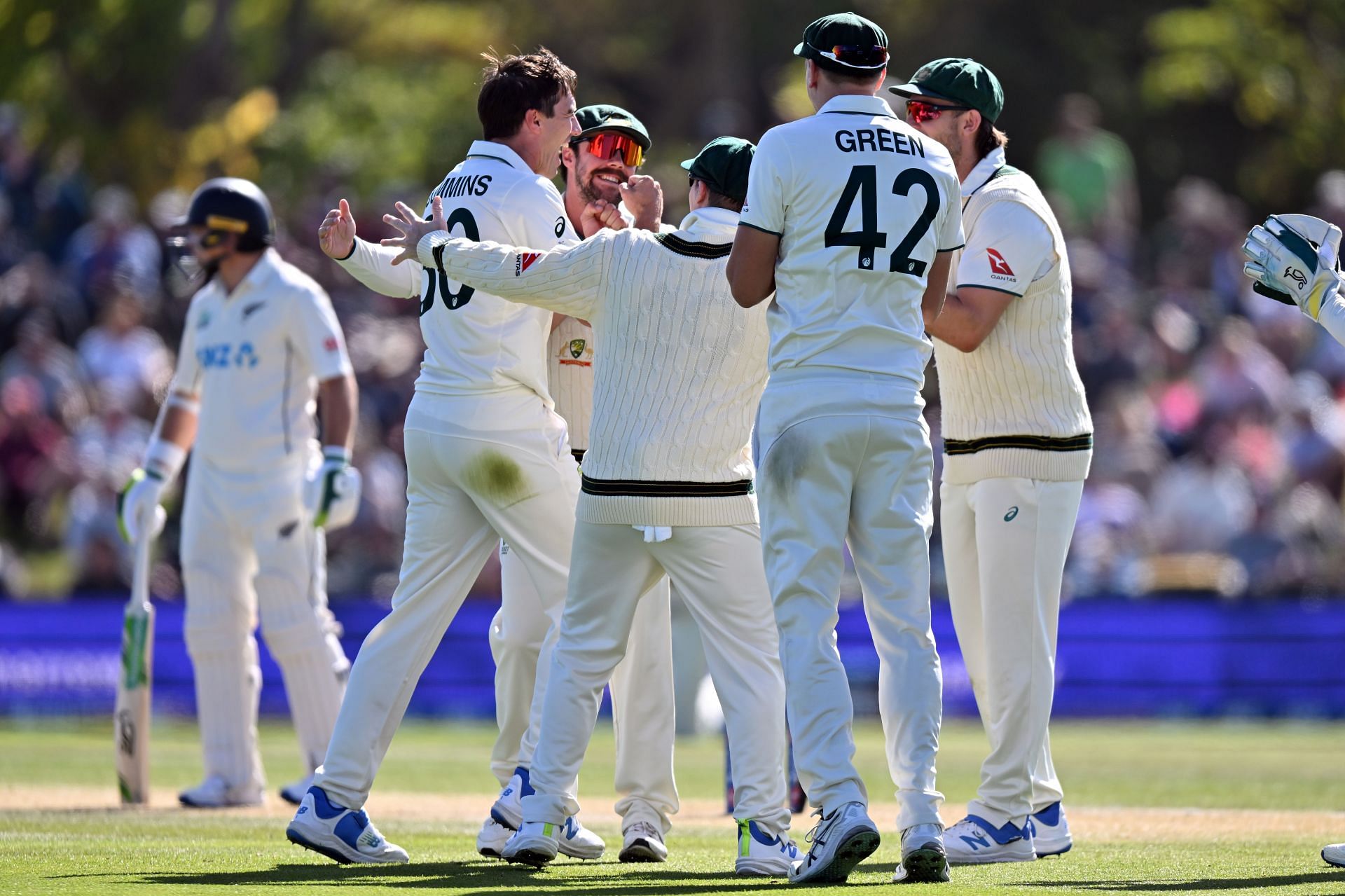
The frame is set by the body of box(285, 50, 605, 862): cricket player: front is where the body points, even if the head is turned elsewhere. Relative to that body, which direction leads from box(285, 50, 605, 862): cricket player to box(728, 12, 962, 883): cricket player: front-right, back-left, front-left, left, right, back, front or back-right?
right

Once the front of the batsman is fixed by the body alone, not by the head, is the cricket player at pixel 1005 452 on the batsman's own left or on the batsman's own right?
on the batsman's own left

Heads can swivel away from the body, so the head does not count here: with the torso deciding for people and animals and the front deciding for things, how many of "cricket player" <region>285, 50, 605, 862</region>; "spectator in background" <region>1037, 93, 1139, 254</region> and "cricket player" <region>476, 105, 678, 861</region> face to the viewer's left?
0

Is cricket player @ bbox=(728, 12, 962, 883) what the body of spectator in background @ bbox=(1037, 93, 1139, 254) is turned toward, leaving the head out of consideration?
yes

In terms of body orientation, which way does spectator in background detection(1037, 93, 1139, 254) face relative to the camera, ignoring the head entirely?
toward the camera

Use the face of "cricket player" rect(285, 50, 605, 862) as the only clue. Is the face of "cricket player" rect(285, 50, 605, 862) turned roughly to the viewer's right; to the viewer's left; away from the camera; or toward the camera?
to the viewer's right

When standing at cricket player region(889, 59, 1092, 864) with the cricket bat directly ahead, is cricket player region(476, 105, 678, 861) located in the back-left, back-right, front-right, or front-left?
front-left

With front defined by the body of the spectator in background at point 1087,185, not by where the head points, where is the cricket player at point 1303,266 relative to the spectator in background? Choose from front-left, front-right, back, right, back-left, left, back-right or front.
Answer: front

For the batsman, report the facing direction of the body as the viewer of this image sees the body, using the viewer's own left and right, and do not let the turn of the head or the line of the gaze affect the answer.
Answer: facing the viewer and to the left of the viewer

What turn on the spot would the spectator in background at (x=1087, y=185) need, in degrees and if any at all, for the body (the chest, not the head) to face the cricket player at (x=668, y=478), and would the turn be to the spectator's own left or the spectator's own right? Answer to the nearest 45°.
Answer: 0° — they already face them

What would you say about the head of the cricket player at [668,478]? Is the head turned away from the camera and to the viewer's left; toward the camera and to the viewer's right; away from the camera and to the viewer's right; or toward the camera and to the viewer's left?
away from the camera and to the viewer's left

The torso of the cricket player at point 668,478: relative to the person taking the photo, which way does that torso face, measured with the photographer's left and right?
facing away from the viewer
